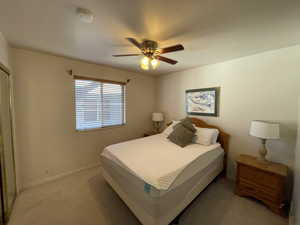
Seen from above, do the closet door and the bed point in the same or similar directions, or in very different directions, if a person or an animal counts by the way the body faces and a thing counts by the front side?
very different directions

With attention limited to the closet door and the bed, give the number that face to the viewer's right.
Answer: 1

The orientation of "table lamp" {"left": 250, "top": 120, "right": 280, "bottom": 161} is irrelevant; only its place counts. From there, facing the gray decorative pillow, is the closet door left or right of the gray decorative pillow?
left

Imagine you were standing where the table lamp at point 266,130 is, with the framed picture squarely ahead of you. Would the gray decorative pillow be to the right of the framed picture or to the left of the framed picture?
left

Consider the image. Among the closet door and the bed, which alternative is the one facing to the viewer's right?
the closet door

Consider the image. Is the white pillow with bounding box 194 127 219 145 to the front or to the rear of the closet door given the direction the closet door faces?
to the front

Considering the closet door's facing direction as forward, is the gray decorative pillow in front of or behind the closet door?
in front

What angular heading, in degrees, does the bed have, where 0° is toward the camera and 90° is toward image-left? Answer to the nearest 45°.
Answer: approximately 45°

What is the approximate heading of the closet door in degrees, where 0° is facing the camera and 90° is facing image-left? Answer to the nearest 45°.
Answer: approximately 270°

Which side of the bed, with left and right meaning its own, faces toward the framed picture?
back
